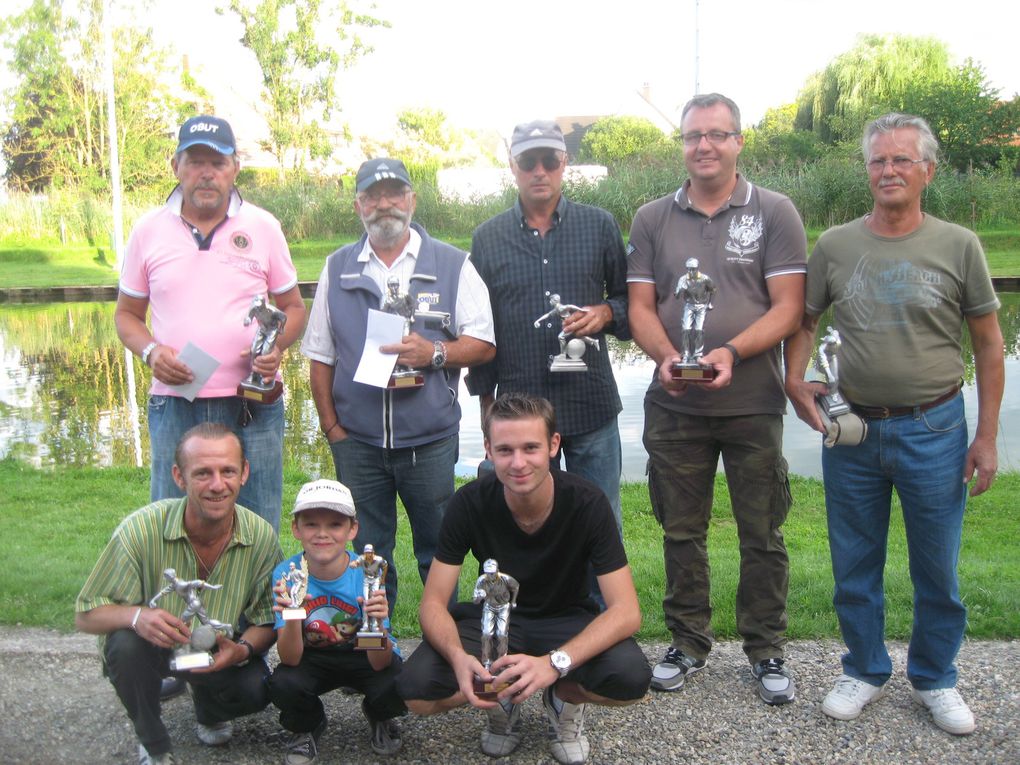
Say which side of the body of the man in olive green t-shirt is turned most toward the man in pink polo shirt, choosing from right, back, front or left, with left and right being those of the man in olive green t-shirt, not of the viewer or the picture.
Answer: right

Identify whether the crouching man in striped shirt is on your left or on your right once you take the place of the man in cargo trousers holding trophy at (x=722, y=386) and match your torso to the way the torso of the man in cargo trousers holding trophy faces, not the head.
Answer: on your right

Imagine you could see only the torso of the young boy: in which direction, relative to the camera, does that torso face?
toward the camera

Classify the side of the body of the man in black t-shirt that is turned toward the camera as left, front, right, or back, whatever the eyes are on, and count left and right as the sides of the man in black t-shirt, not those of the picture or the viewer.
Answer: front

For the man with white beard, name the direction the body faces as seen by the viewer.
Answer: toward the camera

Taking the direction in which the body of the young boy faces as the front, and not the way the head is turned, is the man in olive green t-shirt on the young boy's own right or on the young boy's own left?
on the young boy's own left

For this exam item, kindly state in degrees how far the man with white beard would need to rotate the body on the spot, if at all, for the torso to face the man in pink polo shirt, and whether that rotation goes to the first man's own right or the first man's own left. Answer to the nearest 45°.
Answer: approximately 90° to the first man's own right

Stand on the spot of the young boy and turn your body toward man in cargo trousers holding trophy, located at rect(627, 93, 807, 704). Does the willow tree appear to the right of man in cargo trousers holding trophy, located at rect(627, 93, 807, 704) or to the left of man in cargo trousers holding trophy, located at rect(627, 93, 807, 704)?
left

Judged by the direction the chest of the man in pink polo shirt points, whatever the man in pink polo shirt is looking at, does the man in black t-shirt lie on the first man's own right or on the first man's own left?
on the first man's own left

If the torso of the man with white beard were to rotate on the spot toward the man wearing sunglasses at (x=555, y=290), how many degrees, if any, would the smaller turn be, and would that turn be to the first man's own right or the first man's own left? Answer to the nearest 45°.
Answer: approximately 90° to the first man's own left

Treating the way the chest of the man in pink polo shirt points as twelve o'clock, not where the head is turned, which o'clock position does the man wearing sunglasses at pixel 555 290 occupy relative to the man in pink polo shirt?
The man wearing sunglasses is roughly at 9 o'clock from the man in pink polo shirt.
